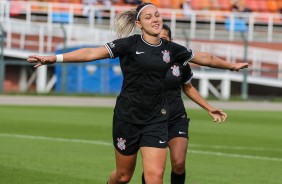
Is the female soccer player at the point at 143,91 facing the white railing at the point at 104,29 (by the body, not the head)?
no

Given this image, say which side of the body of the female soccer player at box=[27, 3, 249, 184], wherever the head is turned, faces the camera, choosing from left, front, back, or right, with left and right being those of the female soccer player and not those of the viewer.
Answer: front

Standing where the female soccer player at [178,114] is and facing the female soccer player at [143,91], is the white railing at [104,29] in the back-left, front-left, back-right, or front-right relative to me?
back-right

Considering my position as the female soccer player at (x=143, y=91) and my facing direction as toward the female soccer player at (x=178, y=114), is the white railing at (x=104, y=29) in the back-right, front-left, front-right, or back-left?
front-left

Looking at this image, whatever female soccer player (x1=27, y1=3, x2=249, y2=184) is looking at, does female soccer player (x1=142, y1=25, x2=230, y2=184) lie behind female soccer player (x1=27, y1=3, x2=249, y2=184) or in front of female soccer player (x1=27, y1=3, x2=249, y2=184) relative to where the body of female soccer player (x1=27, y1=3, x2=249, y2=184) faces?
behind
